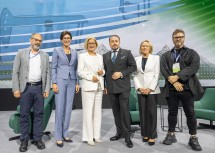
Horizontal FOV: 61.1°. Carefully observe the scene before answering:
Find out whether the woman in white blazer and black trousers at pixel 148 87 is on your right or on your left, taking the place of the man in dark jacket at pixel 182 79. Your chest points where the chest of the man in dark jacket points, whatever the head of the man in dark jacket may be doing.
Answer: on your right

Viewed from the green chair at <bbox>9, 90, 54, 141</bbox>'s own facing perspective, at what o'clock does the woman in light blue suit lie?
The woman in light blue suit is roughly at 9 o'clock from the green chair.

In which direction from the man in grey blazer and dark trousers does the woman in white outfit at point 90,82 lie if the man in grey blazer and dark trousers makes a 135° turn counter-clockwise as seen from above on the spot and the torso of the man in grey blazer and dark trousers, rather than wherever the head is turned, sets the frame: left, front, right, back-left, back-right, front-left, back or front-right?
front-right

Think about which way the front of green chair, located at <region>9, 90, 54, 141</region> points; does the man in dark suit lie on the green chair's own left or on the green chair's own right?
on the green chair's own left

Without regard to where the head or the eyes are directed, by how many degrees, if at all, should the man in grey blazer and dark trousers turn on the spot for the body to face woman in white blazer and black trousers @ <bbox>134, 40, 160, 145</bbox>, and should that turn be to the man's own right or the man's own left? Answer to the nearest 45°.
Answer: approximately 90° to the man's own left

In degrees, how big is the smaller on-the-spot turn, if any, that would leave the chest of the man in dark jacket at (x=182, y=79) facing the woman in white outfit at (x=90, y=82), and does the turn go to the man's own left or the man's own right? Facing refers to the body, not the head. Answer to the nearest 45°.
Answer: approximately 90° to the man's own right

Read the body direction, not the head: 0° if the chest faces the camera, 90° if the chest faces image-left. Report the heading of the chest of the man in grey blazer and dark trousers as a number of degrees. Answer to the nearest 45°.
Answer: approximately 0°

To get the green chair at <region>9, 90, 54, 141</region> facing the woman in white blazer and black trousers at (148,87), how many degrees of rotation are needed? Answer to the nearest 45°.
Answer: approximately 90° to its left

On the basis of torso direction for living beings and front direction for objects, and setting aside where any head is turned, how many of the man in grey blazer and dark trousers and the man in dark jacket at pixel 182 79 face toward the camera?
2

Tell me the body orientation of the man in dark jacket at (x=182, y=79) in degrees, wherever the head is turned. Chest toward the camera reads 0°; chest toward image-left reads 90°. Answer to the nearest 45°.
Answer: approximately 0°
